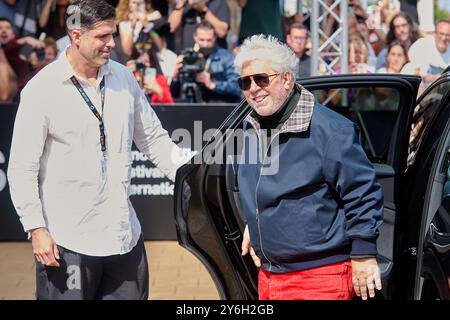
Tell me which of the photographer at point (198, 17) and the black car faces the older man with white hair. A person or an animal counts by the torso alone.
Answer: the photographer

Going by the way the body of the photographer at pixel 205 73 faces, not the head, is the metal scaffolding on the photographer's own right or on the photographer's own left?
on the photographer's own left

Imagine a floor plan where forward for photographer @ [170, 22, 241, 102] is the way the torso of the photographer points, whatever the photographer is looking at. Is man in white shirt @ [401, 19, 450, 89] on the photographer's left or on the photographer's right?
on the photographer's left

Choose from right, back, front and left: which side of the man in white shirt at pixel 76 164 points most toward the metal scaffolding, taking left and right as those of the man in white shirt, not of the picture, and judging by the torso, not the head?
left

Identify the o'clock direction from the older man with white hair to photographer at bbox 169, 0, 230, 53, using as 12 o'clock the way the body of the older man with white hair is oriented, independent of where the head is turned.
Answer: The photographer is roughly at 4 o'clock from the older man with white hair.

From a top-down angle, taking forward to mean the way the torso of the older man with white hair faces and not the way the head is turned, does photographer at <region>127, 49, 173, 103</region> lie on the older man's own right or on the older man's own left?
on the older man's own right

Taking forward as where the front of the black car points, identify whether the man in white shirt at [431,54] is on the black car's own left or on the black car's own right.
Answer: on the black car's own right

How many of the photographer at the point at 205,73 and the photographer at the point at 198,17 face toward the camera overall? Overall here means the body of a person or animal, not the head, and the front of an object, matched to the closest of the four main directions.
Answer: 2

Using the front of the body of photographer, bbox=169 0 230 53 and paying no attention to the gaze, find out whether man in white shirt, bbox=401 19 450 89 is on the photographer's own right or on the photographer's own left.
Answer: on the photographer's own left

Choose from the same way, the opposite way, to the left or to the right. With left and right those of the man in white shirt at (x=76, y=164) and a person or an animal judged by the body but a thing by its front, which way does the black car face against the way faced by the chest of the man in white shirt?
the opposite way
